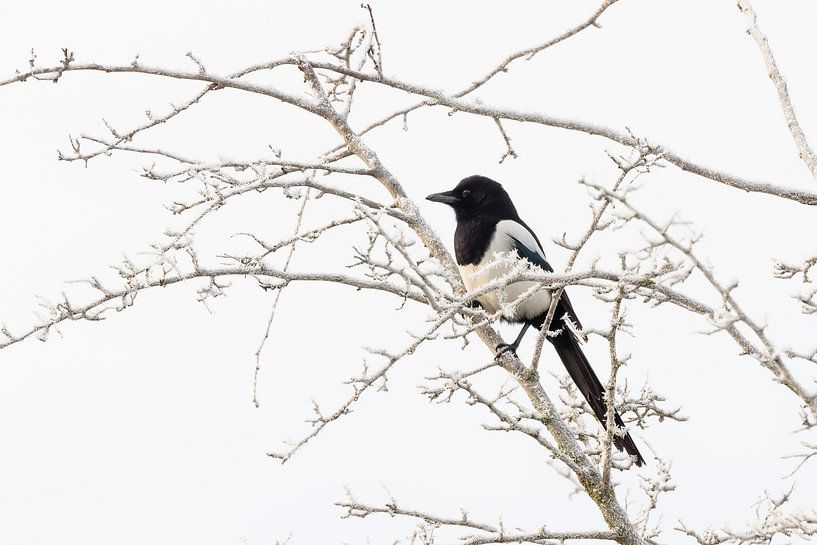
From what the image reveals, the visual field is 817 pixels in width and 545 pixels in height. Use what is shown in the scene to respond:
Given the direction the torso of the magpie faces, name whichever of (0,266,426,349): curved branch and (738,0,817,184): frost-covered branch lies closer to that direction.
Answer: the curved branch

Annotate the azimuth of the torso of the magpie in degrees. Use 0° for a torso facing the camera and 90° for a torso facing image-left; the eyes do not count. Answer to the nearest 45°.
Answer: approximately 90°

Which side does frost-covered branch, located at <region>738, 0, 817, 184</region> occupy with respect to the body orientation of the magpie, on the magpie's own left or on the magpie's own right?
on the magpie's own left
